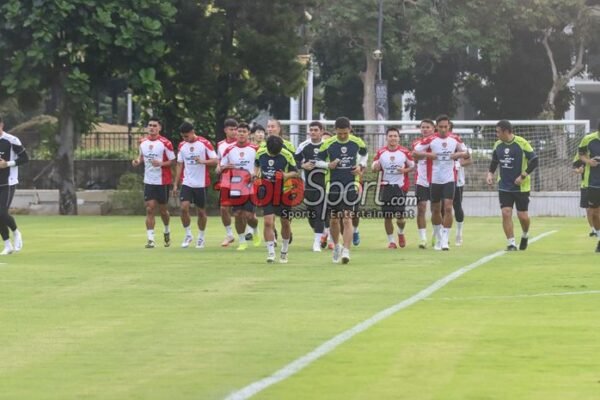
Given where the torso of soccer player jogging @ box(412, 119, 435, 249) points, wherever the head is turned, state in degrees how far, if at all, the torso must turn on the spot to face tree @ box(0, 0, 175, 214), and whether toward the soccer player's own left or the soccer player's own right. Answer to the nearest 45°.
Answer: approximately 135° to the soccer player's own right

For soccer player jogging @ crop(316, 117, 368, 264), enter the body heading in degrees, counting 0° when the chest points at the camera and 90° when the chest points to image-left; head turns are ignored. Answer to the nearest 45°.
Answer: approximately 0°

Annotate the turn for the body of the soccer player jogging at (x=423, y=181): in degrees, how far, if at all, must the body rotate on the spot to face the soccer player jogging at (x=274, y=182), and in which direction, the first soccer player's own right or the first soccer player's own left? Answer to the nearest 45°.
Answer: approximately 45° to the first soccer player's own right

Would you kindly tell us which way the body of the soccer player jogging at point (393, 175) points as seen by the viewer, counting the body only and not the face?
toward the camera

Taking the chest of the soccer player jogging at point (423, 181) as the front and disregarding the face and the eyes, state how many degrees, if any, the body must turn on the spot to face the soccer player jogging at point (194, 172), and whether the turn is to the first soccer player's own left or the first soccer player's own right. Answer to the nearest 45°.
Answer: approximately 90° to the first soccer player's own right

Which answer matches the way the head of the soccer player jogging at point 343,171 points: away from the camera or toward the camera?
toward the camera

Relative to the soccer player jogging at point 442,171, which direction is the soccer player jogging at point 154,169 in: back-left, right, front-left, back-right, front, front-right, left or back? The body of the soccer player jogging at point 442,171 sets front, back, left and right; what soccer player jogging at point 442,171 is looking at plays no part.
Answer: right

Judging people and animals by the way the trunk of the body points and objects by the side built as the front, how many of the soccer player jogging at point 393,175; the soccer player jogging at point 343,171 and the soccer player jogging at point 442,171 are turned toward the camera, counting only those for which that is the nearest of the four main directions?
3

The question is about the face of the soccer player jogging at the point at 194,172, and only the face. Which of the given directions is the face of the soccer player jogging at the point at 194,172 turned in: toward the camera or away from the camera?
toward the camera

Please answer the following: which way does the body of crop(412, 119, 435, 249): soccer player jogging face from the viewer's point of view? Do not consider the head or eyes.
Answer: toward the camera

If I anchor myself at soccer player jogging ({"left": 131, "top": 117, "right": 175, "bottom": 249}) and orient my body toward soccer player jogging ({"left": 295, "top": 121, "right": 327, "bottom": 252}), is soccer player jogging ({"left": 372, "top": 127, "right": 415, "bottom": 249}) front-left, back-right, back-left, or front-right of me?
front-left
